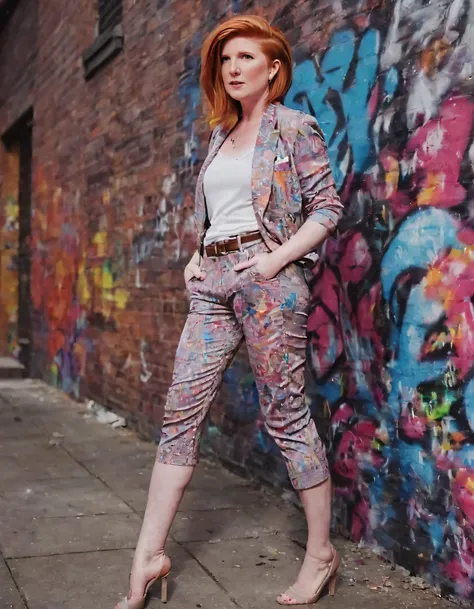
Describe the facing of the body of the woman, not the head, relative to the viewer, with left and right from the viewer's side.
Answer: facing the viewer and to the left of the viewer

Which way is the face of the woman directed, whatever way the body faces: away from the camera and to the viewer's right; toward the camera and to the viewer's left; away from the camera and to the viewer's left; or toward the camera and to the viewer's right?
toward the camera and to the viewer's left
